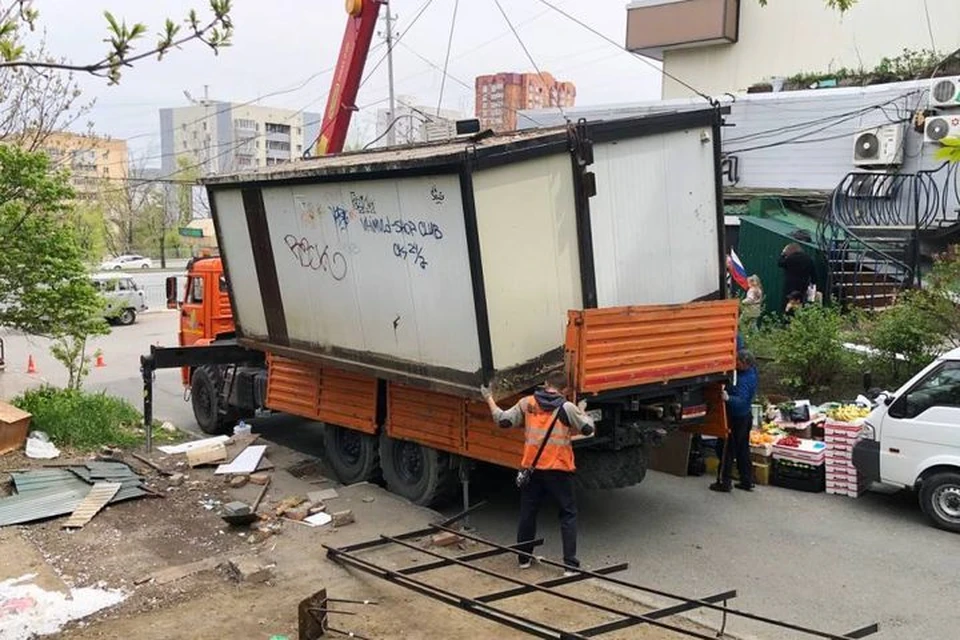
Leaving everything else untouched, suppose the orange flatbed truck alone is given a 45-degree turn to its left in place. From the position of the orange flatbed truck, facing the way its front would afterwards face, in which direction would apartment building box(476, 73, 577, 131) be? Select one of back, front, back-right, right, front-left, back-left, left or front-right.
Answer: right

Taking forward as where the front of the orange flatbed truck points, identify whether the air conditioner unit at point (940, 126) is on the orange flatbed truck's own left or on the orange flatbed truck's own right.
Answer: on the orange flatbed truck's own right

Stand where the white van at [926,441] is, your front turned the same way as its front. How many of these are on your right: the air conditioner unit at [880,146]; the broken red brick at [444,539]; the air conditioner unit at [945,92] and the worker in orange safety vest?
2

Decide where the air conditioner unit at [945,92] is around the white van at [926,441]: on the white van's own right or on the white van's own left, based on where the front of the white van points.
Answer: on the white van's own right

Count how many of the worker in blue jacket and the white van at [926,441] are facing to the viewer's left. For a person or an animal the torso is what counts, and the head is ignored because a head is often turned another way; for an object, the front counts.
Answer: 2

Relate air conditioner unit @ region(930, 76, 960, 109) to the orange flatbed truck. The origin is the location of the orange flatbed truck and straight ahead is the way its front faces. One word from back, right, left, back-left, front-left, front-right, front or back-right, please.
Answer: right

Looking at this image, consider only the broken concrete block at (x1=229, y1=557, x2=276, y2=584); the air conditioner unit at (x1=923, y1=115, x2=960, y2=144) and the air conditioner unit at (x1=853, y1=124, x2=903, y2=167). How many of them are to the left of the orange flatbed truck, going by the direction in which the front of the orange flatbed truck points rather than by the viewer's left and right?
1

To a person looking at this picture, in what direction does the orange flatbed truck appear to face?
facing away from the viewer and to the left of the viewer

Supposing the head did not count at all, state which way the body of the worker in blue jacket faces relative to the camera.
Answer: to the viewer's left

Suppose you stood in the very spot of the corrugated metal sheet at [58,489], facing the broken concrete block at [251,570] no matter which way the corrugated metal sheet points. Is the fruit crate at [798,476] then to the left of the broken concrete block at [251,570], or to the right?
left

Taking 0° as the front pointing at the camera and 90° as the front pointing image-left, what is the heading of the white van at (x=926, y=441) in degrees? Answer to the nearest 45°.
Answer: approximately 90°

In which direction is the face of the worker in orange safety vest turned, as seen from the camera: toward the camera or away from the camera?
away from the camera
